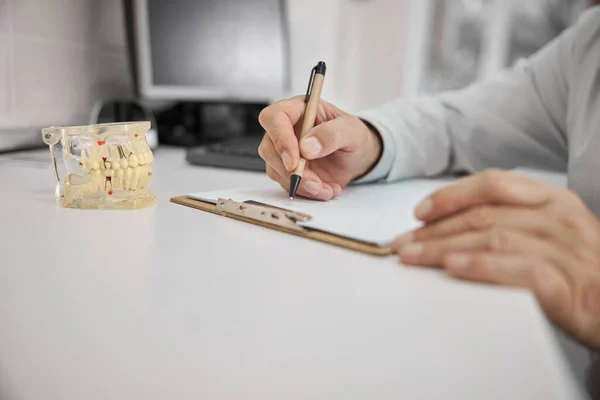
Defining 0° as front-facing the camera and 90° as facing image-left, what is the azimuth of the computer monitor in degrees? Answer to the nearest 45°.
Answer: approximately 0°

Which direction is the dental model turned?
to the viewer's right

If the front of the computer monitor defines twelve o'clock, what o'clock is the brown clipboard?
The brown clipboard is roughly at 12 o'clock from the computer monitor.

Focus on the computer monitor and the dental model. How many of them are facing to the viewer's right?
1

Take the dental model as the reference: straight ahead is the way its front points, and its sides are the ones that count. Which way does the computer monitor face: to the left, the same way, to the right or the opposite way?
to the right

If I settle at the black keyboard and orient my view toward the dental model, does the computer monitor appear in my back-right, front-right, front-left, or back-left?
back-right

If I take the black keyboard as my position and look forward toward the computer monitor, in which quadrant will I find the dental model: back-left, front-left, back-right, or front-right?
back-left

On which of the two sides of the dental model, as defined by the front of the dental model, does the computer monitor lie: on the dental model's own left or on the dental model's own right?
on the dental model's own left
